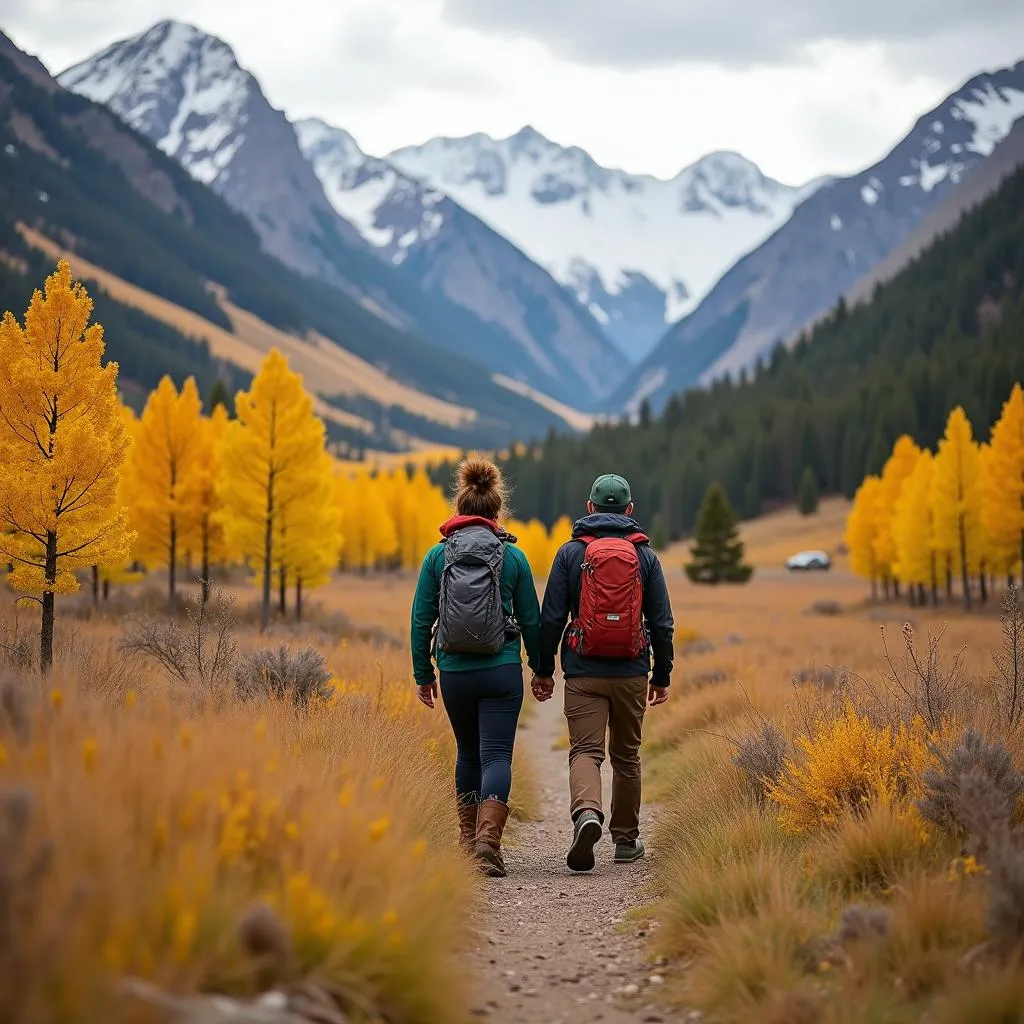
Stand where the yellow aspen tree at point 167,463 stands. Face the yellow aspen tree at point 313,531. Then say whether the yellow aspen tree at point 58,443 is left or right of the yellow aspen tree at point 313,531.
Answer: right

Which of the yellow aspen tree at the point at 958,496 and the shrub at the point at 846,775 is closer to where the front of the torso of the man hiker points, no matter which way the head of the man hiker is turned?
the yellow aspen tree

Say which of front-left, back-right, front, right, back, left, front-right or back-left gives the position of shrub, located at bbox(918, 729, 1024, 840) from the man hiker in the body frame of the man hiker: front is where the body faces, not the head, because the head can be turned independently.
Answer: back-right

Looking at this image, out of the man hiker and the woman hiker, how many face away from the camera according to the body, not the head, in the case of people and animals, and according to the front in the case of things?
2

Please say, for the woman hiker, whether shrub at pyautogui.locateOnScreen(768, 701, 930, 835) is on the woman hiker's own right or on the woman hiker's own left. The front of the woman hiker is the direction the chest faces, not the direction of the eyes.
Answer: on the woman hiker's own right

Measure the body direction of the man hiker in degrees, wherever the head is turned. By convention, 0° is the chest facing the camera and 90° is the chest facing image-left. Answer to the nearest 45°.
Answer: approximately 180°

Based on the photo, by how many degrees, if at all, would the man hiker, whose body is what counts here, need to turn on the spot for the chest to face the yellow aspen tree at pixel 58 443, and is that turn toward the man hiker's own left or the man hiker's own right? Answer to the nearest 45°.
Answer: approximately 45° to the man hiker's own left

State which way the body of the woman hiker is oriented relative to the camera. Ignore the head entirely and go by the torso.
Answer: away from the camera
